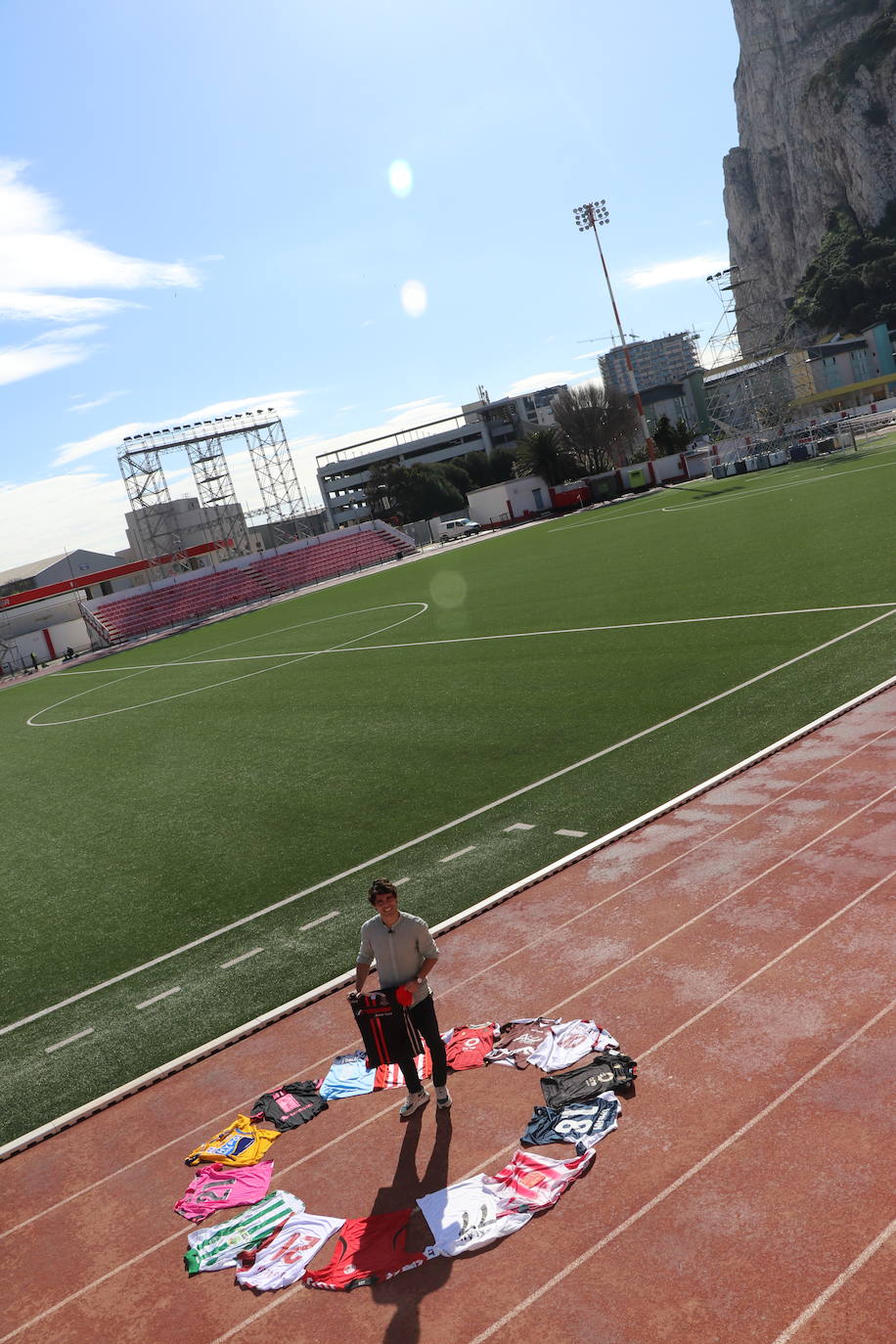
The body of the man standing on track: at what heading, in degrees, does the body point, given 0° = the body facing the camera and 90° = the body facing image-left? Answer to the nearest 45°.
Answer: approximately 0°

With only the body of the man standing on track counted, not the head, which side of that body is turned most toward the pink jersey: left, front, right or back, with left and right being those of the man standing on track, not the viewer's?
right

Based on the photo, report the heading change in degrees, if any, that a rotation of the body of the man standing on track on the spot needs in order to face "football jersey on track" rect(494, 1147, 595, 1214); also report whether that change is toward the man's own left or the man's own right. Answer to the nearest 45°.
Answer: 0° — they already face it

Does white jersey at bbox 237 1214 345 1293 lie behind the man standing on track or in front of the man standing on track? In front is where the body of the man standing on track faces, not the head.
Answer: in front

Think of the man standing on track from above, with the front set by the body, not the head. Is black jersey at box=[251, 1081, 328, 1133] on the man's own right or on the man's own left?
on the man's own right

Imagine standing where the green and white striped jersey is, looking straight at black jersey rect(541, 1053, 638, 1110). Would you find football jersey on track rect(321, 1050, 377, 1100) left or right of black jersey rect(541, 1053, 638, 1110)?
left

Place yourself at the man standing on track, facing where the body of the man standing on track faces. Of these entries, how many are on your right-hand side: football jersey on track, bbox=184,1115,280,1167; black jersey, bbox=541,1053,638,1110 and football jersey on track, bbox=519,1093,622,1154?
1

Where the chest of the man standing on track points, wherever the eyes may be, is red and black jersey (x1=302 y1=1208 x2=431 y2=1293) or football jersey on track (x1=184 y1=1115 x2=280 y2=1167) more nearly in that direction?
the red and black jersey

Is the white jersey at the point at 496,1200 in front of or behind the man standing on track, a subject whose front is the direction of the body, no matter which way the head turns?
in front

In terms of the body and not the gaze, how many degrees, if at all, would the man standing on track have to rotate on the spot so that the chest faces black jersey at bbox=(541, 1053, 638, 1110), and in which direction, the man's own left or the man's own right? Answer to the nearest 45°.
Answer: approximately 45° to the man's own left
